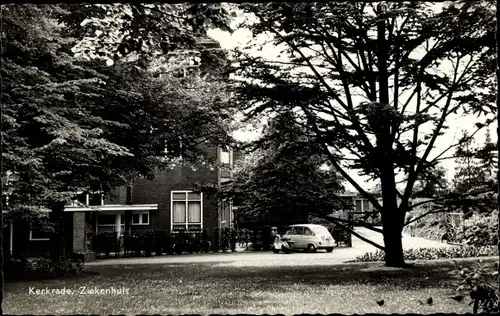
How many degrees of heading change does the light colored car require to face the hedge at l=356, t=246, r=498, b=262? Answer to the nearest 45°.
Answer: approximately 180°

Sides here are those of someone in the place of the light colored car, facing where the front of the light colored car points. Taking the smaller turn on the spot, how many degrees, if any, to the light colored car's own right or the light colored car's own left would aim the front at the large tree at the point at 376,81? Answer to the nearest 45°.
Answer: approximately 135° to the light colored car's own left

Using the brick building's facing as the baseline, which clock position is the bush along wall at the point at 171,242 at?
The bush along wall is roughly at 12 o'clock from the brick building.

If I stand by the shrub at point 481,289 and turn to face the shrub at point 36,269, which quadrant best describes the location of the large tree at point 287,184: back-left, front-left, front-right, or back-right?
front-right

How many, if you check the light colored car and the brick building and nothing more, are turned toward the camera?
1

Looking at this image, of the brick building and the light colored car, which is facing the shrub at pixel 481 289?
the brick building

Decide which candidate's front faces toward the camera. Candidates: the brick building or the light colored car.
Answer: the brick building

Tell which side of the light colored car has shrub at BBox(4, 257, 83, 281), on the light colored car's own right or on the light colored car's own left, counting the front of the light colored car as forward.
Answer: on the light colored car's own left

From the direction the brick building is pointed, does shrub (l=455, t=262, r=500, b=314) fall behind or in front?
in front

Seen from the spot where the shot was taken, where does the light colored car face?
facing away from the viewer and to the left of the viewer

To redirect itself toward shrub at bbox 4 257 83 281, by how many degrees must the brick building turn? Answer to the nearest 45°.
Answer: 0° — it already faces it

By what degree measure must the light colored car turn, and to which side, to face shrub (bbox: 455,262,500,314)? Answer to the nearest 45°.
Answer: approximately 135° to its left

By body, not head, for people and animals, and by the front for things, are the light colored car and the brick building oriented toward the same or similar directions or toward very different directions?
very different directions

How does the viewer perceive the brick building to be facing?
facing the viewer

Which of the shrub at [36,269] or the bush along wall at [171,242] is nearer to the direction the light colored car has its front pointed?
the bush along wall
